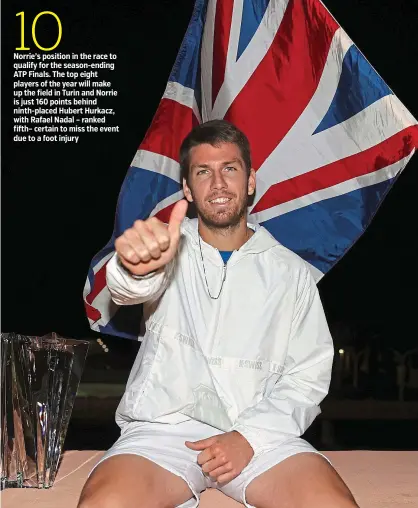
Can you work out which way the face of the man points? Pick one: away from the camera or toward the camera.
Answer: toward the camera

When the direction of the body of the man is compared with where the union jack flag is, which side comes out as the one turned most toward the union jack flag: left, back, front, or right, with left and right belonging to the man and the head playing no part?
back

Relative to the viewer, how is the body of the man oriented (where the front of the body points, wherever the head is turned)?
toward the camera

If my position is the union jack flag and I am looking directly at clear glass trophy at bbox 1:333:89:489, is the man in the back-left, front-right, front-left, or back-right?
front-left

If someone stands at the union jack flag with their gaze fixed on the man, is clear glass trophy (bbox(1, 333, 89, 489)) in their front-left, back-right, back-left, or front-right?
front-right
